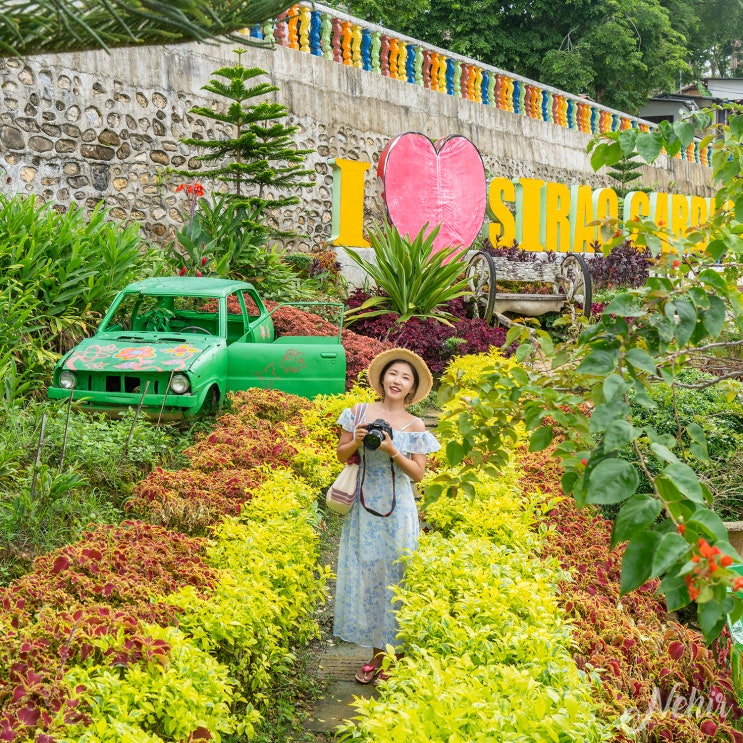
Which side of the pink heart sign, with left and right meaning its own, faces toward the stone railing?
back

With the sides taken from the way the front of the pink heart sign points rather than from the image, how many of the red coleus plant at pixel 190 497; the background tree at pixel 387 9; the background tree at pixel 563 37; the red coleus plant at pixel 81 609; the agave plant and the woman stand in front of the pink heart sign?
4

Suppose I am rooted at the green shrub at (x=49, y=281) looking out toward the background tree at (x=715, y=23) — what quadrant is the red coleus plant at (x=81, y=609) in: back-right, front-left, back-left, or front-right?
back-right

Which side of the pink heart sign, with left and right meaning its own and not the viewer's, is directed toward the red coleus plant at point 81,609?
front

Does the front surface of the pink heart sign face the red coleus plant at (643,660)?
yes

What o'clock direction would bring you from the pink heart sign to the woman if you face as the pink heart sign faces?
The woman is roughly at 12 o'clock from the pink heart sign.

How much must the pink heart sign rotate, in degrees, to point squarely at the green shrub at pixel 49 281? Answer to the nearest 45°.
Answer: approximately 45° to its right

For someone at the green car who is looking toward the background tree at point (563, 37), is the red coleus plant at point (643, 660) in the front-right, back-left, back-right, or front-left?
back-right

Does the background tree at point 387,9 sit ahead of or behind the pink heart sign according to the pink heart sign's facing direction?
behind

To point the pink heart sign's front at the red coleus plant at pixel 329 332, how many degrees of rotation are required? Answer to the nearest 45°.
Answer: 0° — it already faces it
